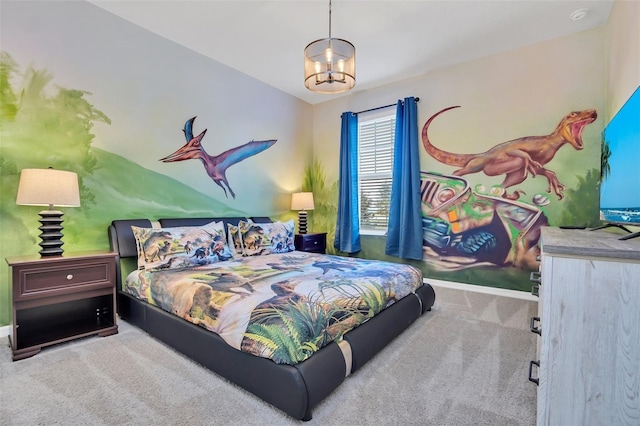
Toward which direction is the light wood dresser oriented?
to the viewer's left

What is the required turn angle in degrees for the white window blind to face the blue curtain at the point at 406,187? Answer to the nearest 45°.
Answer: approximately 90° to its left

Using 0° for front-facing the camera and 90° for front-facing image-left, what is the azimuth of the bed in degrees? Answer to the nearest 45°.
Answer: approximately 315°

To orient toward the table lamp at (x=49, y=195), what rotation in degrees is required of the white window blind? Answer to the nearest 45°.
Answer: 0° — it already faces it

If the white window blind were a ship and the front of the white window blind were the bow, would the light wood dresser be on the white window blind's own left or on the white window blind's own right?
on the white window blind's own left

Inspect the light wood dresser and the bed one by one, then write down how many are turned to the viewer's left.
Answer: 1

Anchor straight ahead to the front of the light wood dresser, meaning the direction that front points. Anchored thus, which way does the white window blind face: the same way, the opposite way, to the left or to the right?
to the left

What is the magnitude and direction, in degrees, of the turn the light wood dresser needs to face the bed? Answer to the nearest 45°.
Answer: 0° — it already faces it

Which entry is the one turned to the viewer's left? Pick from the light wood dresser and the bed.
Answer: the light wood dresser
